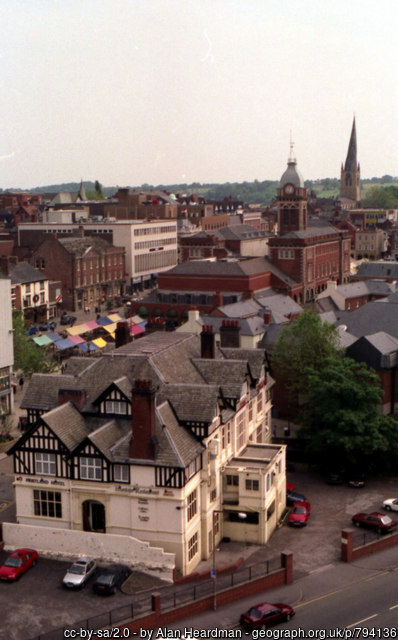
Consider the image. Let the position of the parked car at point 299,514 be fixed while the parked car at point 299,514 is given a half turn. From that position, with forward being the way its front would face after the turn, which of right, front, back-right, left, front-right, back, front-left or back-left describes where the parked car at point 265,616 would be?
back-right

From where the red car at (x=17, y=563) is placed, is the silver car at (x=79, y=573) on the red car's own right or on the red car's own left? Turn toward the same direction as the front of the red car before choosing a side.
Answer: on the red car's own left

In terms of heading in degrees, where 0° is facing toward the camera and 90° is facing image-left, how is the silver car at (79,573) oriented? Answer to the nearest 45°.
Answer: approximately 45°

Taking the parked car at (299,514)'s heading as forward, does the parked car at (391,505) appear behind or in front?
behind

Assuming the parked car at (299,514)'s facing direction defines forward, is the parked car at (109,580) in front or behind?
in front

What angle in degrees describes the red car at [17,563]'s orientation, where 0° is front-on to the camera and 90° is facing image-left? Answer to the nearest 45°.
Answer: approximately 45°
